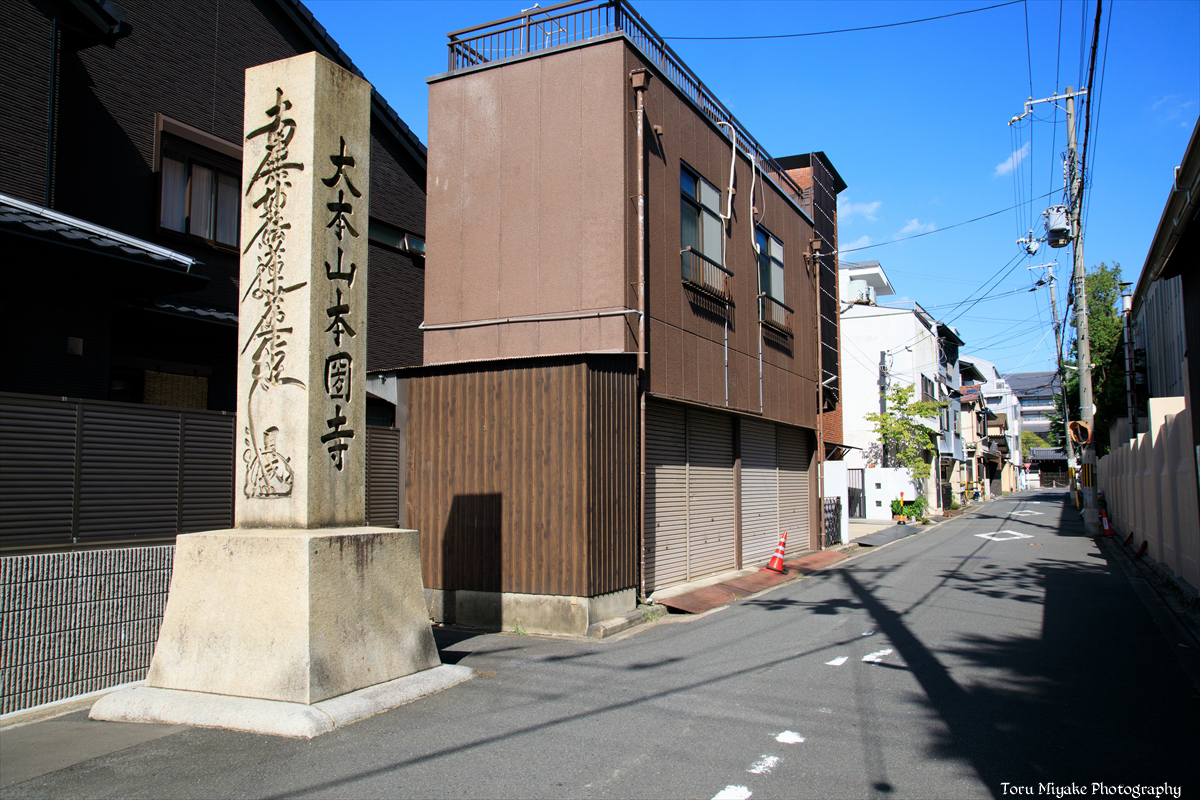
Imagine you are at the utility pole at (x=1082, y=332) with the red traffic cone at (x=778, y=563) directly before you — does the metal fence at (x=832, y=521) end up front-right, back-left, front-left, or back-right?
front-right

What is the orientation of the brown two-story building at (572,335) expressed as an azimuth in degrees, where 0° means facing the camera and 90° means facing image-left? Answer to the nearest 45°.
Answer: approximately 315°

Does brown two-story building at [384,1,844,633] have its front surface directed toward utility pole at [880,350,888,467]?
no

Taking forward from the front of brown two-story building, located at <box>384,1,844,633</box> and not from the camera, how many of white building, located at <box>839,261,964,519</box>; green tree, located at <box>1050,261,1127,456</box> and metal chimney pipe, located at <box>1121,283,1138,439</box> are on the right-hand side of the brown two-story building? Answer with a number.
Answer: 0

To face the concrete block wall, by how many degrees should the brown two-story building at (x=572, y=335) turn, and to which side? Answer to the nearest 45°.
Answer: approximately 90° to its right

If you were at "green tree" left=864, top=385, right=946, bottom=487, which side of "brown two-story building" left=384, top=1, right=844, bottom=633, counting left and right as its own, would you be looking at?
left

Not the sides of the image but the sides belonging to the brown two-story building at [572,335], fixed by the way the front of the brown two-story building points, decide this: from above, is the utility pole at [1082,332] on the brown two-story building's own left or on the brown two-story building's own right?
on the brown two-story building's own left

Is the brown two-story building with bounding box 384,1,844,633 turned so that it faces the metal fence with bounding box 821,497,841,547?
no

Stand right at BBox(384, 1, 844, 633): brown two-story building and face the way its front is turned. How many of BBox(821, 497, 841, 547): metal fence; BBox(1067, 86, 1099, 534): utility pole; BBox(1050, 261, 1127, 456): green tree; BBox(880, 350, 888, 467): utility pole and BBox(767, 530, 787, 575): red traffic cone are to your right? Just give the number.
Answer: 0

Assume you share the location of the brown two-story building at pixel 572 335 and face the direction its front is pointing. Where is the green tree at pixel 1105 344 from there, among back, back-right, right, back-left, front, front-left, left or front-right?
left

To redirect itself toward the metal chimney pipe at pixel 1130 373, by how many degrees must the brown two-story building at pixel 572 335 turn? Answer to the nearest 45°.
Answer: approximately 90° to its left
